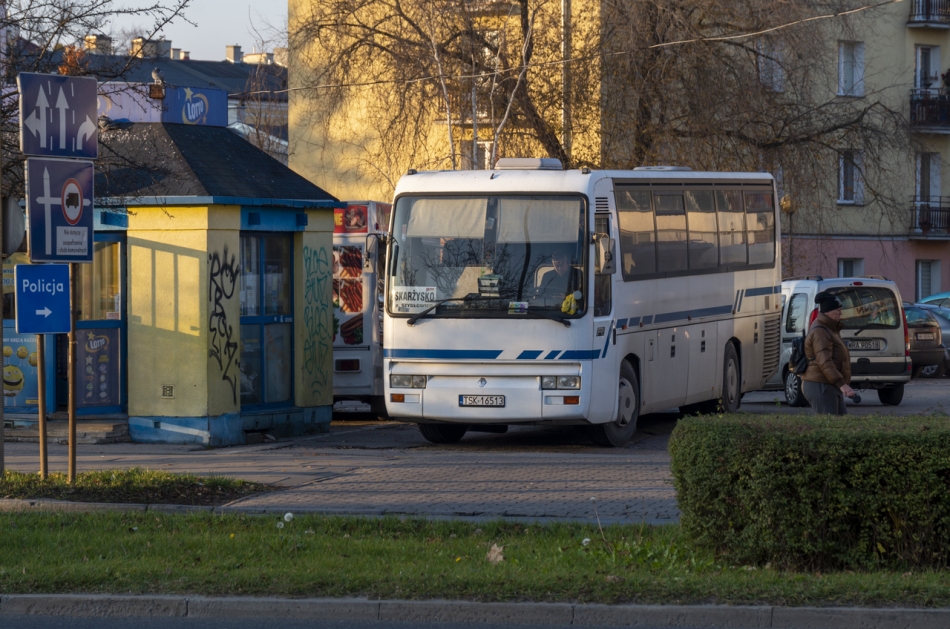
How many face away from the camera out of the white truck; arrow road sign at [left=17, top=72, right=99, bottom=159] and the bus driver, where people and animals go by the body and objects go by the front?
1

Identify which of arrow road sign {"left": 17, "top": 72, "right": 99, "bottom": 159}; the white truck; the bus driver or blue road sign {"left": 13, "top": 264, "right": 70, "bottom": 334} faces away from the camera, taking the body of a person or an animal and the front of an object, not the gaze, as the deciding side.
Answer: the white truck

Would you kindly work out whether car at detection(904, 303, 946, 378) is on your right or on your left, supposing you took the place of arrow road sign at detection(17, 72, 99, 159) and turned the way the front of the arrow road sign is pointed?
on your left

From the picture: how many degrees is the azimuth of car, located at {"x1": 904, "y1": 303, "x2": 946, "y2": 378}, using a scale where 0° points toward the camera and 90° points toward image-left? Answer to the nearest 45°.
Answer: approximately 180°

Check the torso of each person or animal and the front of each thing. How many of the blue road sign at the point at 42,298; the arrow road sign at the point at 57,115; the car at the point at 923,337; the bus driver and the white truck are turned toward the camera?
3

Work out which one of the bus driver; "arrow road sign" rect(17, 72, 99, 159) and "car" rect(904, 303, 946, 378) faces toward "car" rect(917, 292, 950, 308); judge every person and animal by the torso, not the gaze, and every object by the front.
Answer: "car" rect(904, 303, 946, 378)

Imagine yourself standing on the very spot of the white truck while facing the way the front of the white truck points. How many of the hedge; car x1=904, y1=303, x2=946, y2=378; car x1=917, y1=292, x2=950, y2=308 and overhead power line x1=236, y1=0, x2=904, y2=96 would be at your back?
1

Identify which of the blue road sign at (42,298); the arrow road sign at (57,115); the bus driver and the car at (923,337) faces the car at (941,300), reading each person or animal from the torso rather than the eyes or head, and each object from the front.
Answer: the car at (923,337)
